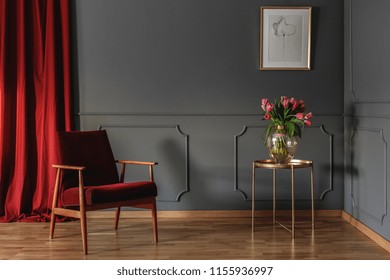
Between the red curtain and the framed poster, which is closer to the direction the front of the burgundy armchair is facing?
the framed poster

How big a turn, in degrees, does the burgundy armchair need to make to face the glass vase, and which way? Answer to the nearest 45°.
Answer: approximately 45° to its left

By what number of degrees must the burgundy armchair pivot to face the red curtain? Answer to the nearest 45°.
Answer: approximately 180°

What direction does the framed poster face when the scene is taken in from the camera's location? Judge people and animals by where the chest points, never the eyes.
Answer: facing the viewer

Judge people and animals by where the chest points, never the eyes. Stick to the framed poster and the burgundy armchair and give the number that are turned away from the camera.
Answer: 0

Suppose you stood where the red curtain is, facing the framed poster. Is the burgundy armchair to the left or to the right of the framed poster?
right

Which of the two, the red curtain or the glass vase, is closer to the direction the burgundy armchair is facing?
the glass vase

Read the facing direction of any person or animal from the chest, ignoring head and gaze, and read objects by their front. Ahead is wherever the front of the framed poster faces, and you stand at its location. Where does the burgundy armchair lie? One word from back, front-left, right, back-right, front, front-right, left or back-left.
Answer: front-right

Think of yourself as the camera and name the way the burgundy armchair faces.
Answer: facing the viewer and to the right of the viewer

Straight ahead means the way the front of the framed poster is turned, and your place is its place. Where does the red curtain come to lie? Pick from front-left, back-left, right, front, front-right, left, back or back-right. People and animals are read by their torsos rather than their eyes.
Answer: right
